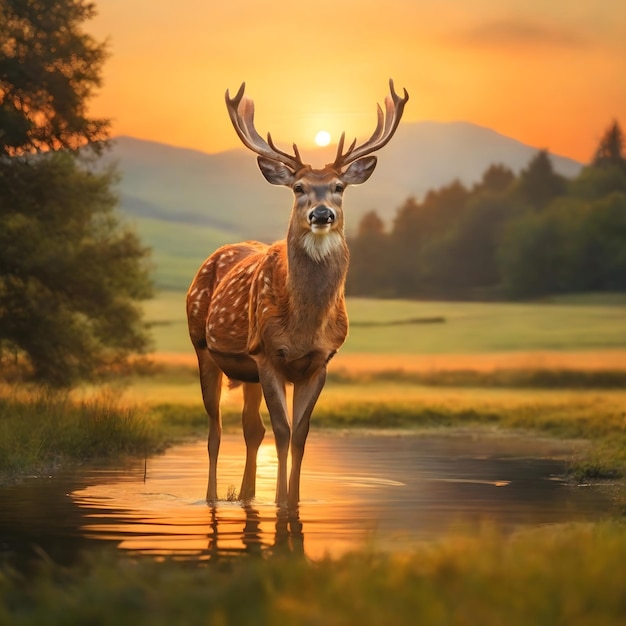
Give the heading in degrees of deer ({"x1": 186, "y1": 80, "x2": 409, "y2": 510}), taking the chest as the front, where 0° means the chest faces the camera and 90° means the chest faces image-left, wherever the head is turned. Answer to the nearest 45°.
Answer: approximately 315°

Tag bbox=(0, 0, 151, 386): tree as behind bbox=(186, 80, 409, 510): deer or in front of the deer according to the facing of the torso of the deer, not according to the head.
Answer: behind

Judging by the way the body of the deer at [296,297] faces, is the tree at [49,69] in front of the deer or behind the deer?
behind
